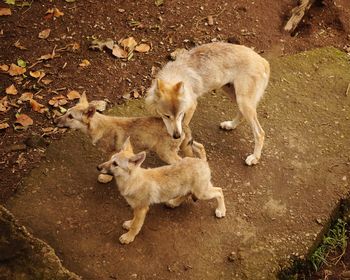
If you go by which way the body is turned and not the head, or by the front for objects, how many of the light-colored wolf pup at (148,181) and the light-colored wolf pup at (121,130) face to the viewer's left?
2

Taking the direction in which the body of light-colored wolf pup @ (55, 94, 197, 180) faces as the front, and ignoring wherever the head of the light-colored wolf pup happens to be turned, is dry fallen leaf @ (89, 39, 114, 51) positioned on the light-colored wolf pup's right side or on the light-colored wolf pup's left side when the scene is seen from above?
on the light-colored wolf pup's right side

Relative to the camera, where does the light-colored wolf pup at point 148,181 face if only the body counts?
to the viewer's left

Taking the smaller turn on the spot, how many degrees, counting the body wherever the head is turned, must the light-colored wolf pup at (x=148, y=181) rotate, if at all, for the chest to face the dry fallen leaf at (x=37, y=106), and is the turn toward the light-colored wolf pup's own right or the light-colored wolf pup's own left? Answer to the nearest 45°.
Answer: approximately 45° to the light-colored wolf pup's own right

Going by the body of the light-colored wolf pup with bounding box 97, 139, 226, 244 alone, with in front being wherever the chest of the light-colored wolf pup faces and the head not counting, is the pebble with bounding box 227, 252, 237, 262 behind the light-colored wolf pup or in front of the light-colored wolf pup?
behind

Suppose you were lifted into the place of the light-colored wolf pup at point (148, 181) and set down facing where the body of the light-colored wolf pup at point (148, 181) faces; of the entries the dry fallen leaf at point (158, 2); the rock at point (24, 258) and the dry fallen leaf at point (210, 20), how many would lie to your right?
2

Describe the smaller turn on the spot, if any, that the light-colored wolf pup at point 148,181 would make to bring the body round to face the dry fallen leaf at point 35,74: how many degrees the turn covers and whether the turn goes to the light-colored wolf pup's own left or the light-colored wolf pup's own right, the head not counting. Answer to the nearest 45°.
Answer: approximately 45° to the light-colored wolf pup's own right

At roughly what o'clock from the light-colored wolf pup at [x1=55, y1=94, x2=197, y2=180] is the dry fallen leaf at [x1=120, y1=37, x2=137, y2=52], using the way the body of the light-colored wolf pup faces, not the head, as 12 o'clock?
The dry fallen leaf is roughly at 3 o'clock from the light-colored wolf pup.

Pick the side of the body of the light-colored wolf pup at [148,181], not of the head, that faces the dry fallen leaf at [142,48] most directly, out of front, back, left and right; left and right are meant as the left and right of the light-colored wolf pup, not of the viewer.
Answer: right

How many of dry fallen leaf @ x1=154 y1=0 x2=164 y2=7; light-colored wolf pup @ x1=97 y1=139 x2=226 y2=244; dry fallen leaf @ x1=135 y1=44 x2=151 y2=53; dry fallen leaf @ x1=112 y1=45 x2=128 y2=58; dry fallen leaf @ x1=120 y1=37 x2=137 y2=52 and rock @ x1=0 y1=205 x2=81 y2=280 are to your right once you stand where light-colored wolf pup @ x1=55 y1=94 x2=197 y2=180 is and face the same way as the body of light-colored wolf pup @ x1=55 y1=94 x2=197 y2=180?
4

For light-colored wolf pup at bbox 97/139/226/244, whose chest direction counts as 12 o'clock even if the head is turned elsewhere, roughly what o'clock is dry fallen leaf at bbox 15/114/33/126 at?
The dry fallen leaf is roughly at 1 o'clock from the light-colored wolf pup.

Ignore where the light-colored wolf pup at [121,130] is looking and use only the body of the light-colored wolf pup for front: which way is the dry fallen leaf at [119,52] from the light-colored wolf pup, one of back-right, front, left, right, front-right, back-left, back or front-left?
right

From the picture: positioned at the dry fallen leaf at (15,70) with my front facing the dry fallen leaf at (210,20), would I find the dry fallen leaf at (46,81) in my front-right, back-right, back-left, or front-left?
front-right

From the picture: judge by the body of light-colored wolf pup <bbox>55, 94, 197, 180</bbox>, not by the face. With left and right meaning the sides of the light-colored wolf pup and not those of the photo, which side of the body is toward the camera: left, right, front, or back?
left

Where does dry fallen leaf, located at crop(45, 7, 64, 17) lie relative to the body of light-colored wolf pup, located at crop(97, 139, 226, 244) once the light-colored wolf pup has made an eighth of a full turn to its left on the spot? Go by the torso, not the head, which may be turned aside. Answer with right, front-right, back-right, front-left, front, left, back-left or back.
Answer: right
